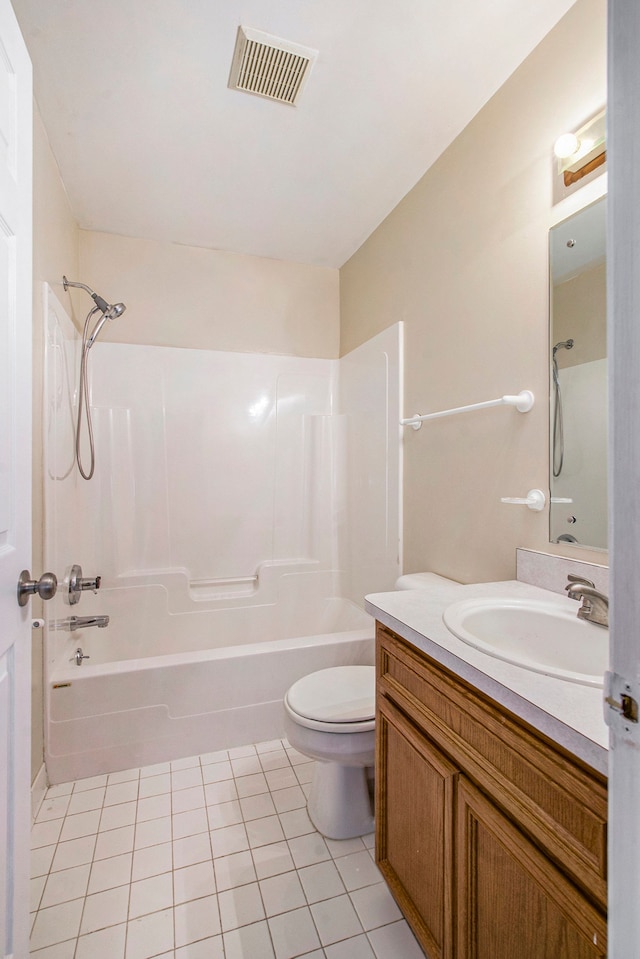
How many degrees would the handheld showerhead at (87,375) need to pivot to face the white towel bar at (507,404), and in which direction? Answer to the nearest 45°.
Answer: approximately 45° to its right

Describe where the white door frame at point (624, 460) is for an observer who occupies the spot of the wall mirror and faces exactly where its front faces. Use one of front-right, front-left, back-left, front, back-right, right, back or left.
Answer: front-left

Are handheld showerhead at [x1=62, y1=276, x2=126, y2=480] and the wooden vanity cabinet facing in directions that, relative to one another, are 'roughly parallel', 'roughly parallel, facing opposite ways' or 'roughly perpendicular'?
roughly parallel, facing opposite ways

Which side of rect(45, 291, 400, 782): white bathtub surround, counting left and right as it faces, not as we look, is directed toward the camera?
front

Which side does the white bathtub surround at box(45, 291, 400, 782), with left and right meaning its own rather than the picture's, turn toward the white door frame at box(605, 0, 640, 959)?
front

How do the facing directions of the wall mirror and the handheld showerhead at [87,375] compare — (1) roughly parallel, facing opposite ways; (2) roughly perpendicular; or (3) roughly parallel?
roughly parallel, facing opposite ways

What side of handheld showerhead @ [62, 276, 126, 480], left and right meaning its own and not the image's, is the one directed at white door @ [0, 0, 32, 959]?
right

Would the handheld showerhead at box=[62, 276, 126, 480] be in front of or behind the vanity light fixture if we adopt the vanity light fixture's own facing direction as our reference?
in front

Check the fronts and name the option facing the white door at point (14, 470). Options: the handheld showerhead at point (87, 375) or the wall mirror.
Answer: the wall mirror

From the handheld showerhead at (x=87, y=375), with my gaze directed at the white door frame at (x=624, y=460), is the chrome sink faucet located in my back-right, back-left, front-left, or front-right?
front-left

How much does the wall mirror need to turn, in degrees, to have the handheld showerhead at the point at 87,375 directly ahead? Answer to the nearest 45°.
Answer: approximately 45° to its right

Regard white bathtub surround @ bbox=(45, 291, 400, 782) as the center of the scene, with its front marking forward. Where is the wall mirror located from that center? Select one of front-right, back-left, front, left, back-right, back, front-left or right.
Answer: front-left

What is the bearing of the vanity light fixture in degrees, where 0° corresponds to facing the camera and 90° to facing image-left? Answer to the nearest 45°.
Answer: approximately 45°

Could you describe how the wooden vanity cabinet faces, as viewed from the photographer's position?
facing the viewer and to the left of the viewer

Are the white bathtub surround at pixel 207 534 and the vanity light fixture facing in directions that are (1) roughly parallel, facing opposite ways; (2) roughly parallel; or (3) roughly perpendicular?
roughly perpendicular

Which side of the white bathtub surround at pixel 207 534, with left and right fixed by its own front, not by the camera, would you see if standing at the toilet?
front

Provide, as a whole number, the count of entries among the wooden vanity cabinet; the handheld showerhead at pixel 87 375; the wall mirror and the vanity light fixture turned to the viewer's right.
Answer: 1

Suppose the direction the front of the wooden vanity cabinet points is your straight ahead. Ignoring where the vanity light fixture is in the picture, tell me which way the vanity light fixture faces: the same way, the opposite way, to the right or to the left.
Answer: the same way

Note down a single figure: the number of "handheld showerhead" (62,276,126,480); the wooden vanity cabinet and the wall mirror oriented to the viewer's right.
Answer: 1

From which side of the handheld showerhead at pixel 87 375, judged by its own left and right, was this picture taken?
right

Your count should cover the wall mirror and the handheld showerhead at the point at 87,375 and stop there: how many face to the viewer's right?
1

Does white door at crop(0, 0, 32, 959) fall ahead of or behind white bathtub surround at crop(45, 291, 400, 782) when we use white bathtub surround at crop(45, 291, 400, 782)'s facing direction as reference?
ahead
